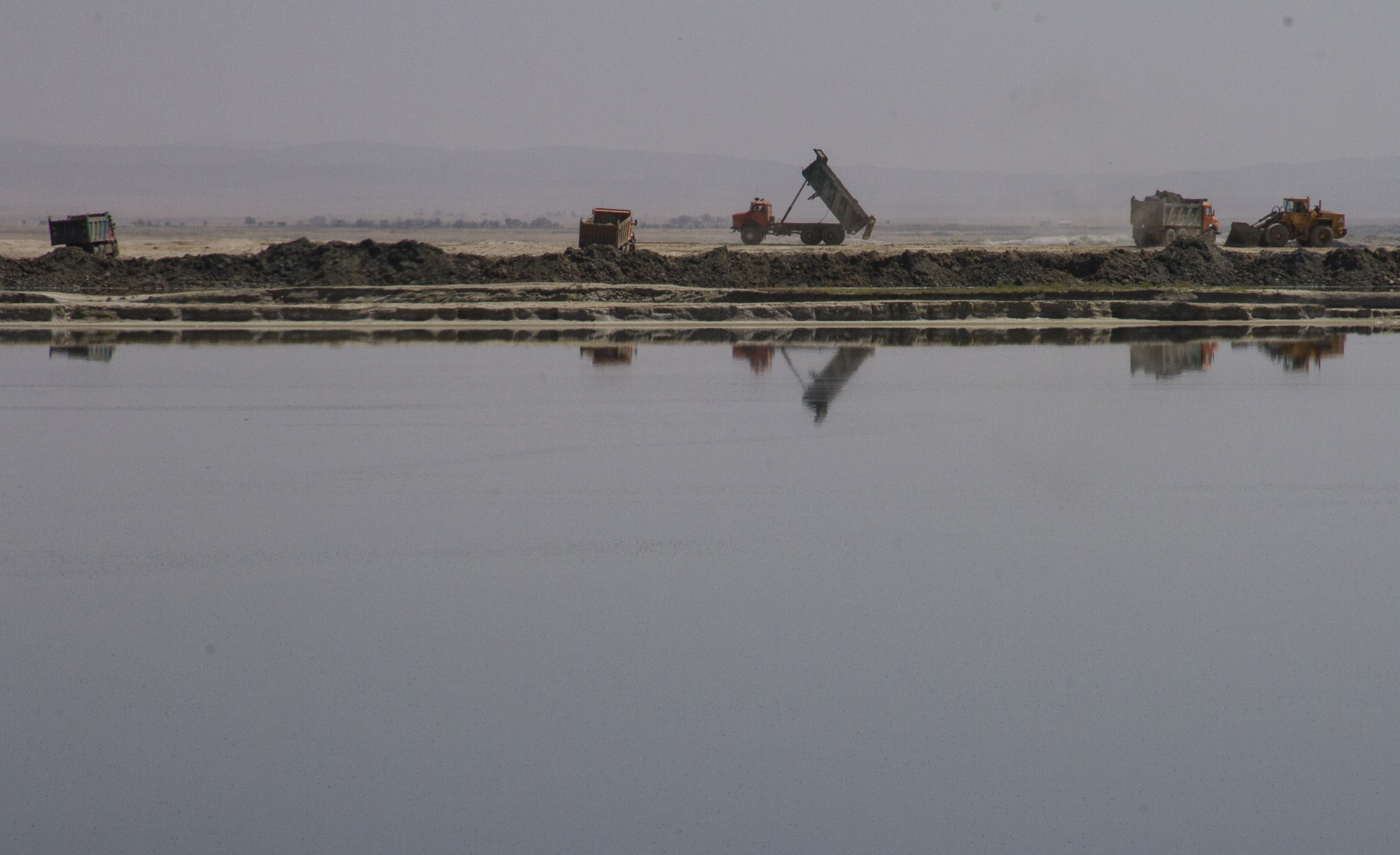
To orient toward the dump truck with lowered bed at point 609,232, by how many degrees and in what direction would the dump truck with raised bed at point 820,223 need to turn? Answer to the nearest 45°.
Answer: approximately 45° to its left

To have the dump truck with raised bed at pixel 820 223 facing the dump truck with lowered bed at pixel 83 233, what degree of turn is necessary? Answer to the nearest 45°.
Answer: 0° — it already faces it

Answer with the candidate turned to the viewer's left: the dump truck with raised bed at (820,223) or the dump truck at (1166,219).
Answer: the dump truck with raised bed at (820,223)

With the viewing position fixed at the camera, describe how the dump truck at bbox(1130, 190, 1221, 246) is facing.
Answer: facing away from the viewer and to the right of the viewer

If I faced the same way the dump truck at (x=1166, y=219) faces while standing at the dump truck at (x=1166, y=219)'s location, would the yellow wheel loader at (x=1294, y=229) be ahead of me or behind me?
ahead

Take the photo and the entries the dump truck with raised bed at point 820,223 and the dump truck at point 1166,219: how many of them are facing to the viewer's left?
1

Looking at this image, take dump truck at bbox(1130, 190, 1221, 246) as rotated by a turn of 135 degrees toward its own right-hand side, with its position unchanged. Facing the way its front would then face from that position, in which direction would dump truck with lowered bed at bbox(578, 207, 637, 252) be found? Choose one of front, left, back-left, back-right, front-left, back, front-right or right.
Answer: front-right

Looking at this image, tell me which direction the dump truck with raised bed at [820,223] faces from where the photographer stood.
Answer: facing to the left of the viewer

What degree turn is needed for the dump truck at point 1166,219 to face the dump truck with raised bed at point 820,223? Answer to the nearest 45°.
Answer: approximately 180°

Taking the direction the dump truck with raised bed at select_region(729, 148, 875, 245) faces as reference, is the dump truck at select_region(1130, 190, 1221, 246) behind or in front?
behind
